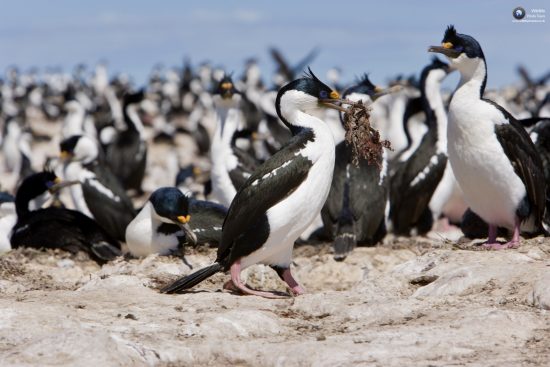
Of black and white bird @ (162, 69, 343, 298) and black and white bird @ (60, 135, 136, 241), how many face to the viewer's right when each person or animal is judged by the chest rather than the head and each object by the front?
1

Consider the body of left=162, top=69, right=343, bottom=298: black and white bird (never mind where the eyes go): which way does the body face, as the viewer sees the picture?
to the viewer's right

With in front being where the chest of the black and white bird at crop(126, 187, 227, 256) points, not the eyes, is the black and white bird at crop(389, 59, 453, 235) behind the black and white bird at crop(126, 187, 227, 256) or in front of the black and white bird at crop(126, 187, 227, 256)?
behind

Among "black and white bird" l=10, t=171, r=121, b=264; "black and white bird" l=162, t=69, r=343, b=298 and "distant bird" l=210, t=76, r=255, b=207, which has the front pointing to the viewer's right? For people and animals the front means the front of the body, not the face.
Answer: "black and white bird" l=162, t=69, r=343, b=298

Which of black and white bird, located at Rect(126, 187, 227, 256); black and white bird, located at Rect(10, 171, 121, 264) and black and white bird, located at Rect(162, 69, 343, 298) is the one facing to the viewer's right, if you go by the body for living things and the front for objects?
black and white bird, located at Rect(162, 69, 343, 298)

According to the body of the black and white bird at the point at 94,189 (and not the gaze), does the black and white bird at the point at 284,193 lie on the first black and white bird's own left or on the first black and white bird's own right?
on the first black and white bird's own left

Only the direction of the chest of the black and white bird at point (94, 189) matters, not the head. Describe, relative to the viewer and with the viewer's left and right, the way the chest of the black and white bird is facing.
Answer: facing to the left of the viewer

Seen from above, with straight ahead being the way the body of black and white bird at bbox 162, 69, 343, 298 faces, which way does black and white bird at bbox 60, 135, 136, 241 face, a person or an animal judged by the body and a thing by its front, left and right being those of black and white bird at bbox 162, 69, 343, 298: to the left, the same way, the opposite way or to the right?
the opposite way

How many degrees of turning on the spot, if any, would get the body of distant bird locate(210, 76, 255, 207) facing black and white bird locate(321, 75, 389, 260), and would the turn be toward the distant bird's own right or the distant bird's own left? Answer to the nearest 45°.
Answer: approximately 90° to the distant bird's own left

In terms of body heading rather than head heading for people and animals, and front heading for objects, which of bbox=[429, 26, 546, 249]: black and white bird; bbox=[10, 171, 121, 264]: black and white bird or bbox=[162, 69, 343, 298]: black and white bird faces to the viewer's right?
bbox=[162, 69, 343, 298]: black and white bird

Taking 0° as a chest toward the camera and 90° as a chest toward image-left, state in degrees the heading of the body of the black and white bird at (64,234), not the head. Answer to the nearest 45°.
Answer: approximately 90°

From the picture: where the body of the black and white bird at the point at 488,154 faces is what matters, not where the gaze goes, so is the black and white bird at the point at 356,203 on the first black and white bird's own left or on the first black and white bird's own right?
on the first black and white bird's own right
